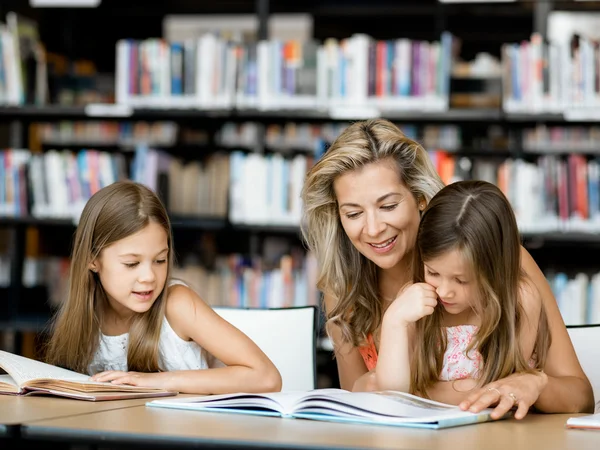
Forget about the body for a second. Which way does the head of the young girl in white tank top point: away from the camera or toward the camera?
toward the camera

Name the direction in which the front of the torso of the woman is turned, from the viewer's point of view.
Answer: toward the camera

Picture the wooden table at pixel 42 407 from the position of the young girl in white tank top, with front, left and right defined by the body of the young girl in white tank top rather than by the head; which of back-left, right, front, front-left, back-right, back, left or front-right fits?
front

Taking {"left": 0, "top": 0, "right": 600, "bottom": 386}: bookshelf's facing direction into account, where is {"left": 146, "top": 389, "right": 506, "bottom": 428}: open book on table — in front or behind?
in front

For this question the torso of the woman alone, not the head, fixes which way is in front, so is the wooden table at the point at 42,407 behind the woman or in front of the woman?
in front

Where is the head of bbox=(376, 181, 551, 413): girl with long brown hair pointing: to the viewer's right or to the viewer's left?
to the viewer's left

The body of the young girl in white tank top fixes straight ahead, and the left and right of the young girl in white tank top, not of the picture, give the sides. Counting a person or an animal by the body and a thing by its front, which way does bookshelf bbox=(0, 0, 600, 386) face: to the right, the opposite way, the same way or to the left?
the same way

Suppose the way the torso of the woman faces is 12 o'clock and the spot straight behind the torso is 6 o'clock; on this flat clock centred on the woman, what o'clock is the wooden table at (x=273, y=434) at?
The wooden table is roughly at 12 o'clock from the woman.

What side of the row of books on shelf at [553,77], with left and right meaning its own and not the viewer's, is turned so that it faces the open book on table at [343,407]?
front

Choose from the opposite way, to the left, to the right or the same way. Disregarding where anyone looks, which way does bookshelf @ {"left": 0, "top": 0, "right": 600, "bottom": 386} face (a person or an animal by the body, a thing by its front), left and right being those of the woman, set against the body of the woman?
the same way

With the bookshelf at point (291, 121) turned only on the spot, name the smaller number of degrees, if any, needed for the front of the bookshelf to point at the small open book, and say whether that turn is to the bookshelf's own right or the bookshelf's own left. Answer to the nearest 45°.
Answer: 0° — it already faces it

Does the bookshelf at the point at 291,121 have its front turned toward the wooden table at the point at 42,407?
yes

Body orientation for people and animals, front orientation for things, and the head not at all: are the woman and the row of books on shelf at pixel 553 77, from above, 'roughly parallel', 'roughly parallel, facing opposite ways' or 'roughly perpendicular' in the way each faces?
roughly parallel

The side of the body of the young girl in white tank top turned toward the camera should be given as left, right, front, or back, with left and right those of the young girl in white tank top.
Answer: front
